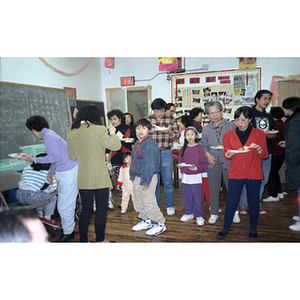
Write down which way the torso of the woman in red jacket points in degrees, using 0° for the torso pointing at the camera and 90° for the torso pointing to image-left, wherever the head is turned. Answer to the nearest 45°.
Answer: approximately 0°

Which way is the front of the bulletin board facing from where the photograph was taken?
facing the viewer

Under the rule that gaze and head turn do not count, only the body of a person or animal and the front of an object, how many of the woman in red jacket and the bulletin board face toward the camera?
2

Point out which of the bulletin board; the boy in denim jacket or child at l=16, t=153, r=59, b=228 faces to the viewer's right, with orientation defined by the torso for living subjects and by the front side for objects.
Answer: the child

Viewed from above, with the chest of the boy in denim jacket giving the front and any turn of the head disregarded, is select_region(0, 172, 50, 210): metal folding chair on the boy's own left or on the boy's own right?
on the boy's own right

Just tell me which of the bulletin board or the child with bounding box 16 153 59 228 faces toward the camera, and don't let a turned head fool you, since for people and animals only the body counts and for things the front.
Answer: the bulletin board

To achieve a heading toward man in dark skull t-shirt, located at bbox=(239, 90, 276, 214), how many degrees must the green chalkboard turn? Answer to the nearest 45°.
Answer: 0° — it already faces them

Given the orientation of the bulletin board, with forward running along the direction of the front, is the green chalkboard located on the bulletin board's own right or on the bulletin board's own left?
on the bulletin board's own right

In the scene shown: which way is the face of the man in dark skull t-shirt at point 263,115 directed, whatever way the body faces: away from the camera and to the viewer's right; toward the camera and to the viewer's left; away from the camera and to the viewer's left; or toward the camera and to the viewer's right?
toward the camera and to the viewer's right

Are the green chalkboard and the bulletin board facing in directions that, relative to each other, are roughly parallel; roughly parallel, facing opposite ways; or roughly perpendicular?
roughly perpendicular

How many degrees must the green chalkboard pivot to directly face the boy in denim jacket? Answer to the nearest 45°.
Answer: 0° — it already faces them
